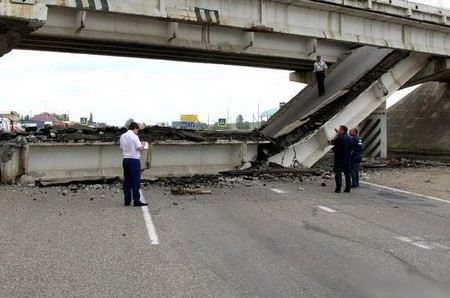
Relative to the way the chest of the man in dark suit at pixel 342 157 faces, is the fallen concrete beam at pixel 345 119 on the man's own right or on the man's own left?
on the man's own right

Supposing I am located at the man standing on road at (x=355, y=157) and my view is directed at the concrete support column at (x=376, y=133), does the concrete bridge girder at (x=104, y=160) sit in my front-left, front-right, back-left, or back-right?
back-left

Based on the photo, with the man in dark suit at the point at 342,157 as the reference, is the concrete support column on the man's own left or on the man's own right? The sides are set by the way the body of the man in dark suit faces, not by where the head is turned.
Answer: on the man's own right

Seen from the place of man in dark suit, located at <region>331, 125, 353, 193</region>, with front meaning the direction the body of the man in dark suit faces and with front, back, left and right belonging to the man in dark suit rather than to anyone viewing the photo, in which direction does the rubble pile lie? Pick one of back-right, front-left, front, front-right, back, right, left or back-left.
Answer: front-left

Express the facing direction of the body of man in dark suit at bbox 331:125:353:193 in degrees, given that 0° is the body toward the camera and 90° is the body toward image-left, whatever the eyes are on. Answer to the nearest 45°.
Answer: approximately 135°

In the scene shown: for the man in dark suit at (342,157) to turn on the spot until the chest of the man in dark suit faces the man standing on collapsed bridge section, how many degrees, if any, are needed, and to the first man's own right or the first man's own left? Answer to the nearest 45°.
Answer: approximately 45° to the first man's own right
